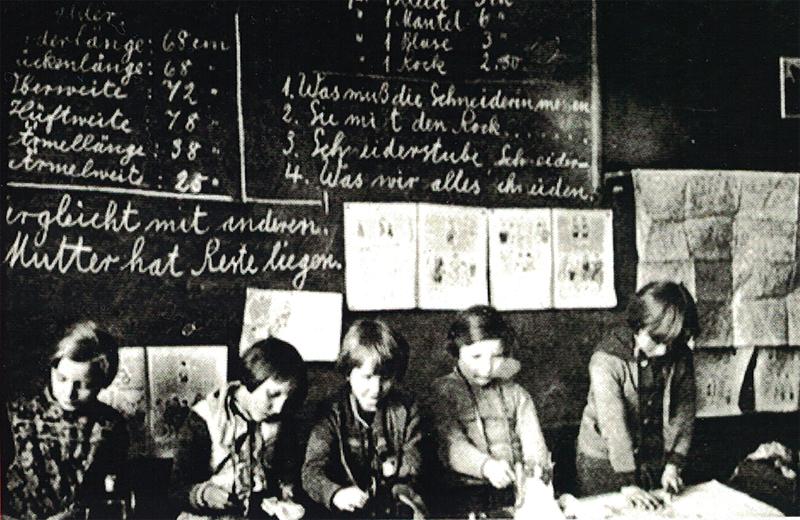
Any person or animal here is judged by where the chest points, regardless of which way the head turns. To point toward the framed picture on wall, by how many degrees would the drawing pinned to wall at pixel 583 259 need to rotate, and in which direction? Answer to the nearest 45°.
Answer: approximately 90° to its left

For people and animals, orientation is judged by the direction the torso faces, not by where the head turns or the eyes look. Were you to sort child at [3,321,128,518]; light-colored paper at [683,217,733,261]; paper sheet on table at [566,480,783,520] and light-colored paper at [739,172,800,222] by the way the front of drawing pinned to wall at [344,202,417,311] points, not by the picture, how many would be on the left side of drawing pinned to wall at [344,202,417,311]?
3

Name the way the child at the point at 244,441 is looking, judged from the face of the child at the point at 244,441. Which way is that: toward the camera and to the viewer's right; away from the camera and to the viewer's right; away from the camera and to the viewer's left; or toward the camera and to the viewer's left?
toward the camera and to the viewer's right

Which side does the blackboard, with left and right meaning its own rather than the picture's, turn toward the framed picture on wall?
left

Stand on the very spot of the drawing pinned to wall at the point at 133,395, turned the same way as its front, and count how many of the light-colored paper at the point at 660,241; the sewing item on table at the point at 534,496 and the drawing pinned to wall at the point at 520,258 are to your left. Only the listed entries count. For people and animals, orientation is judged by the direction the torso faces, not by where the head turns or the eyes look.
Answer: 3

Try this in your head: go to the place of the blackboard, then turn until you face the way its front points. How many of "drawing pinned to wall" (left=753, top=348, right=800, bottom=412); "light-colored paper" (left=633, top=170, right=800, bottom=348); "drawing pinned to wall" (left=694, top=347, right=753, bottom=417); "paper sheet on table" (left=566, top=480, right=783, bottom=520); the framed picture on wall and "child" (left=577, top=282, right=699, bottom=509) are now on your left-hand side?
6

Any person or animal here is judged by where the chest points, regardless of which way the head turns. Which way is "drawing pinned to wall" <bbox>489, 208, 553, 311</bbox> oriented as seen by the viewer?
toward the camera

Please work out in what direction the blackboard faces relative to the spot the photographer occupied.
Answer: facing the viewer

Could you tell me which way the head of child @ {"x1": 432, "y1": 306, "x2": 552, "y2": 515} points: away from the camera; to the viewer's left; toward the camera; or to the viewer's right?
toward the camera

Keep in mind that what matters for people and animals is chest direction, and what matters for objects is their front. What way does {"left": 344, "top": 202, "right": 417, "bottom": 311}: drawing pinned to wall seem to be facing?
toward the camera

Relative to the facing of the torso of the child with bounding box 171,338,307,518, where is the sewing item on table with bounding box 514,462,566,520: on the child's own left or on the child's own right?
on the child's own left

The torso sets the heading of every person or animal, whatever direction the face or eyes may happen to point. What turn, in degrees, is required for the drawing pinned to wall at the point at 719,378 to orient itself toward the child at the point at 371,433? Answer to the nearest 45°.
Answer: approximately 45° to its right

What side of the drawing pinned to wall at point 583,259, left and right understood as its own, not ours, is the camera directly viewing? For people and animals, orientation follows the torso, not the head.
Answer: front

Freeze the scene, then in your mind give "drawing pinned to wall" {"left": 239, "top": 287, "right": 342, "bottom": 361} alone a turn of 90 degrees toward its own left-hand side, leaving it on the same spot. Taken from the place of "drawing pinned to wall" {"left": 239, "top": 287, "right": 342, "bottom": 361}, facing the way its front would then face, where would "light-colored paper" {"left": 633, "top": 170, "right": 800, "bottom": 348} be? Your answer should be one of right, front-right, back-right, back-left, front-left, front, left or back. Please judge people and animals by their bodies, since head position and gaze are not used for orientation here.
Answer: front

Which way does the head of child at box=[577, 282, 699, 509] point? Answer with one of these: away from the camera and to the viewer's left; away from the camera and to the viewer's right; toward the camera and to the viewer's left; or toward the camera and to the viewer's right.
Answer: toward the camera and to the viewer's left
